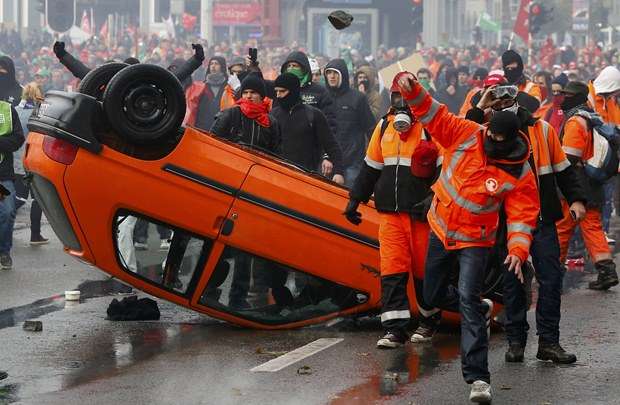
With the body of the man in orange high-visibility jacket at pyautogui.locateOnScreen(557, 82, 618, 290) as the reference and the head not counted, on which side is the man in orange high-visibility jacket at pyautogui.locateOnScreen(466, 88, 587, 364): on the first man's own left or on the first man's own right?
on the first man's own left

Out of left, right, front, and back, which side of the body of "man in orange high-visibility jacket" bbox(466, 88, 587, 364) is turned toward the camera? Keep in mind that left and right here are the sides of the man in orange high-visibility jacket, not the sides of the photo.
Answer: front

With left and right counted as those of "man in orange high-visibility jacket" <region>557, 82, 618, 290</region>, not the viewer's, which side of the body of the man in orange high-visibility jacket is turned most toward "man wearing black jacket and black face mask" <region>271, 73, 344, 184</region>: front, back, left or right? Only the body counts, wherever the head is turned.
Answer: front

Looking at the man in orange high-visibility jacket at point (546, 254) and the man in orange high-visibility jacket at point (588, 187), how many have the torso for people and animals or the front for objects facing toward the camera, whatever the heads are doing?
1

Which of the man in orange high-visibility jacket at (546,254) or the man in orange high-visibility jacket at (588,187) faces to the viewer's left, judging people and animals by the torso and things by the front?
the man in orange high-visibility jacket at (588,187)

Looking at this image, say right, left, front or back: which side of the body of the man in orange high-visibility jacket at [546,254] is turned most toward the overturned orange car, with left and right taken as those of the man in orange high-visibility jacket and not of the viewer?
right

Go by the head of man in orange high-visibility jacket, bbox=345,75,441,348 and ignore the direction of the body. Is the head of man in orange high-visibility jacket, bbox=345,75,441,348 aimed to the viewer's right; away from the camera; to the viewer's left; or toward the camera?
toward the camera

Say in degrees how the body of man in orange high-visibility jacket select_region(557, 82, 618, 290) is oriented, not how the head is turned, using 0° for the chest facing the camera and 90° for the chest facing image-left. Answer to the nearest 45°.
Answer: approximately 90°

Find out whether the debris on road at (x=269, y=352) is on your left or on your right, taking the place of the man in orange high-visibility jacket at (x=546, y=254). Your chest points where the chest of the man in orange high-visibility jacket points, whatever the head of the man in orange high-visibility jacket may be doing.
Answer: on your right

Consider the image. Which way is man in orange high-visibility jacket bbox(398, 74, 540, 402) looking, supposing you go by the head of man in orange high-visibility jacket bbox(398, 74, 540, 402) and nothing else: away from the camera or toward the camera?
toward the camera

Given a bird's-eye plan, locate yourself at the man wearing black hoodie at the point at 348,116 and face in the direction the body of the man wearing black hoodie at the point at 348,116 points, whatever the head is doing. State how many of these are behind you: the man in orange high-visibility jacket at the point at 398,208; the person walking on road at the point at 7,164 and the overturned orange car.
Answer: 0

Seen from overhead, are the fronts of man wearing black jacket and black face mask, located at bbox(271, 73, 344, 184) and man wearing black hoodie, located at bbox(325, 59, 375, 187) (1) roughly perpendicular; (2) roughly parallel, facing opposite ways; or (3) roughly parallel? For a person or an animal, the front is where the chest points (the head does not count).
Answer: roughly parallel

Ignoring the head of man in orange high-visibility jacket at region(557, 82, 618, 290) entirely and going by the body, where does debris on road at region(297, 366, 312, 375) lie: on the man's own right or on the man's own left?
on the man's own left

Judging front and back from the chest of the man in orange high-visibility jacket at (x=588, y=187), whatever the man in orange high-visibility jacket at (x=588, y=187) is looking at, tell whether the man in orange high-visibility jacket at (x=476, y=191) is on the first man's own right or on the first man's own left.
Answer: on the first man's own left

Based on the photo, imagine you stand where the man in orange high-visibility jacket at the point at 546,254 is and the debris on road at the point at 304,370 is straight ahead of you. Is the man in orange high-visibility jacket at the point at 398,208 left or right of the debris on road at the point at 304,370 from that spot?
right

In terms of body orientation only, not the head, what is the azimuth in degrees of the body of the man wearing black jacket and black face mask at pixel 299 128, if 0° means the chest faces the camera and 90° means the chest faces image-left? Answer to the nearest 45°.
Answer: approximately 45°

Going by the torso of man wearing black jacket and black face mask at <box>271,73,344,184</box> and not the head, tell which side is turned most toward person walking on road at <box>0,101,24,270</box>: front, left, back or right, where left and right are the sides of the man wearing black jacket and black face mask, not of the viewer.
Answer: right

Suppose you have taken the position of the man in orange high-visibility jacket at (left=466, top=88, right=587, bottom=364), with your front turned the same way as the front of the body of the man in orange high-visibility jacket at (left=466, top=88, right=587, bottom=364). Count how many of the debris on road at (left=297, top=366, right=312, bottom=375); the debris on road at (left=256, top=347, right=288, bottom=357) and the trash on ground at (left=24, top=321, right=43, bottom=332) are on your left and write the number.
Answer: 0

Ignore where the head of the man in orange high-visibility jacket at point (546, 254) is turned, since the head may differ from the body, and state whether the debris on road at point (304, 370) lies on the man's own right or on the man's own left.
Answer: on the man's own right
